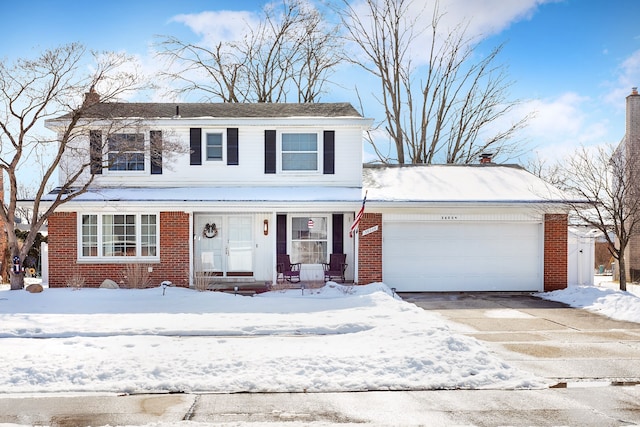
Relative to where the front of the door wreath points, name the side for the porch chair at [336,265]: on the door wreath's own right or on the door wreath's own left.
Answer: on the door wreath's own left

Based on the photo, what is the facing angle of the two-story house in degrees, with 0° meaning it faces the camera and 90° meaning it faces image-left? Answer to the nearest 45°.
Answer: approximately 0°

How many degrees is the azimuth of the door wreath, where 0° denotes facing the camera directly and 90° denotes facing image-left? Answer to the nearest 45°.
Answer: approximately 0°

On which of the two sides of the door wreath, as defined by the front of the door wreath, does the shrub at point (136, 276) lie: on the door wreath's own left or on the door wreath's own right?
on the door wreath's own right

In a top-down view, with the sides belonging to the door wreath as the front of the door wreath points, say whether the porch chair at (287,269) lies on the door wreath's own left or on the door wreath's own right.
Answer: on the door wreath's own left
